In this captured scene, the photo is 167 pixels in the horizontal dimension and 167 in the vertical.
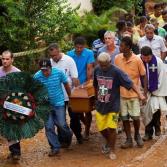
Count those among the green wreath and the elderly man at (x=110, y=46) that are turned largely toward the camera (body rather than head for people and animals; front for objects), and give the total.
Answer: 2

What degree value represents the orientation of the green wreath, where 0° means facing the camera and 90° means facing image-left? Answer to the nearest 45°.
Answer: approximately 0°

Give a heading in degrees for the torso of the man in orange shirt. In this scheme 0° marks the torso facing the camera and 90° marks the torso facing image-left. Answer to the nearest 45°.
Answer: approximately 45°

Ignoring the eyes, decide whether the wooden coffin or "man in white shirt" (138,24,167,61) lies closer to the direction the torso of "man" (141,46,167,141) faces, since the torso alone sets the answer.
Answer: the wooden coffin
